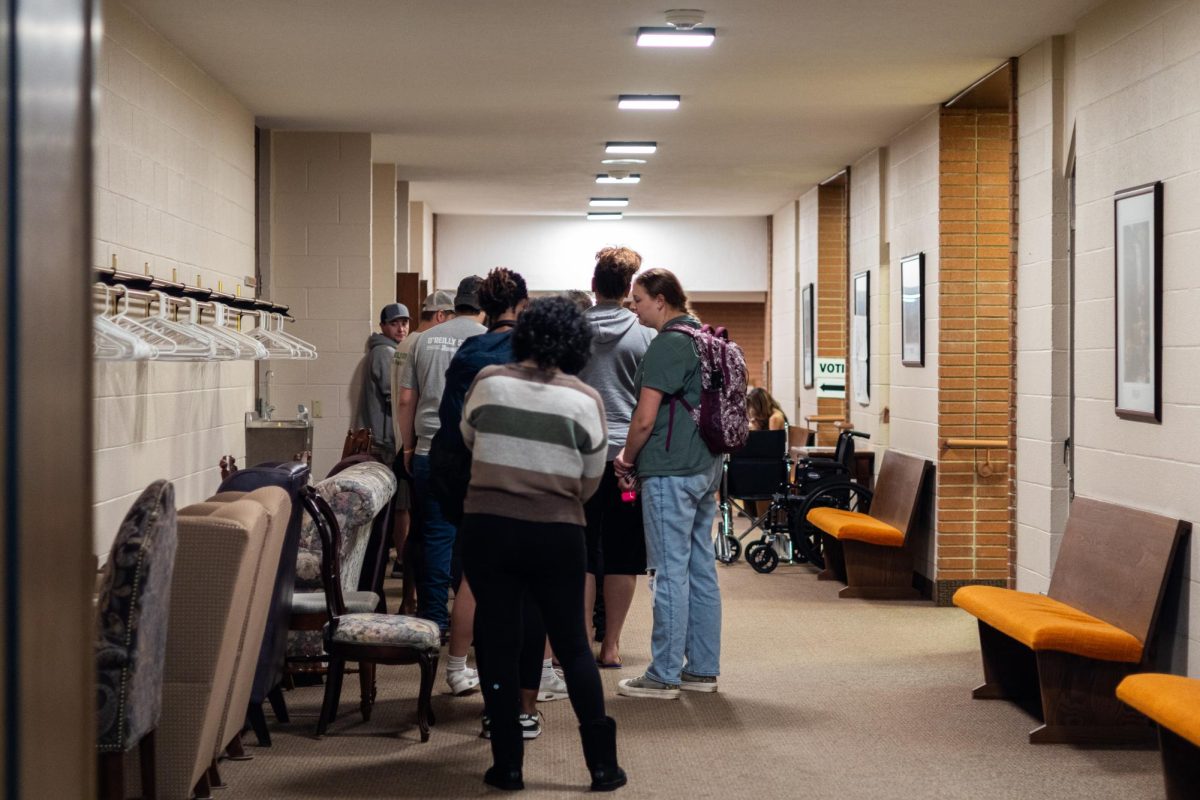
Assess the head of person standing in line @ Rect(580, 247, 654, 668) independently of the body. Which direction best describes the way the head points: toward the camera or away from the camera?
away from the camera

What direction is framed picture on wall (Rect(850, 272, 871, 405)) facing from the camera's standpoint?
to the viewer's left

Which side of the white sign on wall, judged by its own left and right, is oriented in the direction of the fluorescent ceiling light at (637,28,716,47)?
front

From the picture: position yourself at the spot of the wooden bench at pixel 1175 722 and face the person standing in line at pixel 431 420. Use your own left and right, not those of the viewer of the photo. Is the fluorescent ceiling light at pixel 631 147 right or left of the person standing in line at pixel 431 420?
right

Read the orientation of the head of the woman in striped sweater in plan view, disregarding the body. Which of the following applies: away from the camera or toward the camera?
away from the camera

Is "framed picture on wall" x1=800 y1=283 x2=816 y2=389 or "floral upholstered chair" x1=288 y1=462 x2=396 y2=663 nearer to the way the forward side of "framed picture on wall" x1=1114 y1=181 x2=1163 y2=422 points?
the floral upholstered chair

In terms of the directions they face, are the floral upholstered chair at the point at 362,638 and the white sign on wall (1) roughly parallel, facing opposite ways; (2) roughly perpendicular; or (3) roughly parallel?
roughly perpendicular

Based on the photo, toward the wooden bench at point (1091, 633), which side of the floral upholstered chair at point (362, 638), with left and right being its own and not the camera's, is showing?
front

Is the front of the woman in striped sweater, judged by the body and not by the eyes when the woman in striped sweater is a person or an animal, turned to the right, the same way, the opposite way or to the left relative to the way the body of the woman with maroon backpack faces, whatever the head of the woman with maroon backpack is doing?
to the right

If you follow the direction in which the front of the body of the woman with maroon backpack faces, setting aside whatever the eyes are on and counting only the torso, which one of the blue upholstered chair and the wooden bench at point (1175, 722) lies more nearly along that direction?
the blue upholstered chair

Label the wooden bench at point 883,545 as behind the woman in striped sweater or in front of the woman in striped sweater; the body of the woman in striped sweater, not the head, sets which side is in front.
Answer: in front

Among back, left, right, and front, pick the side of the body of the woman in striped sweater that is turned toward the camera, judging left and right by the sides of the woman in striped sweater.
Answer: back

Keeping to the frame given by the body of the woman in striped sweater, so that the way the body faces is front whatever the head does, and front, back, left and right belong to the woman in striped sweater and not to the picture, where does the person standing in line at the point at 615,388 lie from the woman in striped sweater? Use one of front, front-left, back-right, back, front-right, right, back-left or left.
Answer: front

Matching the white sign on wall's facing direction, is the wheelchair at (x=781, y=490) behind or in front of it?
in front

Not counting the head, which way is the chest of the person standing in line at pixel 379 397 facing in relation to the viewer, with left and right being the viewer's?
facing to the right of the viewer

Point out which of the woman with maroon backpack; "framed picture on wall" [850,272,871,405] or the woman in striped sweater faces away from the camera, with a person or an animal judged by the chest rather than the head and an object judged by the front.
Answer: the woman in striped sweater

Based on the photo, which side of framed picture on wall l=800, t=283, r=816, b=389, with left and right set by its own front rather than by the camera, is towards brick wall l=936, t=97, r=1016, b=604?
left

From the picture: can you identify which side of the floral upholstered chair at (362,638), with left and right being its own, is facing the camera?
right

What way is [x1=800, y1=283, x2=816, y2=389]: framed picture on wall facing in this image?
to the viewer's left
